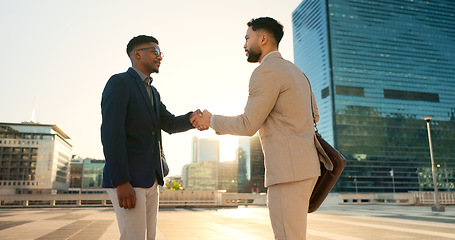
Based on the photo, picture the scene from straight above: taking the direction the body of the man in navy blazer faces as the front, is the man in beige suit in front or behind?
in front

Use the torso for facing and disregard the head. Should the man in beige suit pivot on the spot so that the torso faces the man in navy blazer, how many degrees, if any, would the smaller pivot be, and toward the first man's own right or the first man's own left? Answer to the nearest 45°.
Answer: approximately 45° to the first man's own left

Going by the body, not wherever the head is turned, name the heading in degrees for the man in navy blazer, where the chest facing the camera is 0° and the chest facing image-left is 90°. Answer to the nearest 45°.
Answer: approximately 315°

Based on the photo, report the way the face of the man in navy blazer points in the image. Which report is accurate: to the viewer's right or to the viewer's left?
to the viewer's right

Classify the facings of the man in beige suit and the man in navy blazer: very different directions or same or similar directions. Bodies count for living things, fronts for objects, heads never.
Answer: very different directions

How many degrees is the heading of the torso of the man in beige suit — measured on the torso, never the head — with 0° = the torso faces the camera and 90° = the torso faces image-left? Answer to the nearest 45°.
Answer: approximately 135°

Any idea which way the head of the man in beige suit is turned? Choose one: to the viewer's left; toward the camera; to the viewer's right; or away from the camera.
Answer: to the viewer's left
